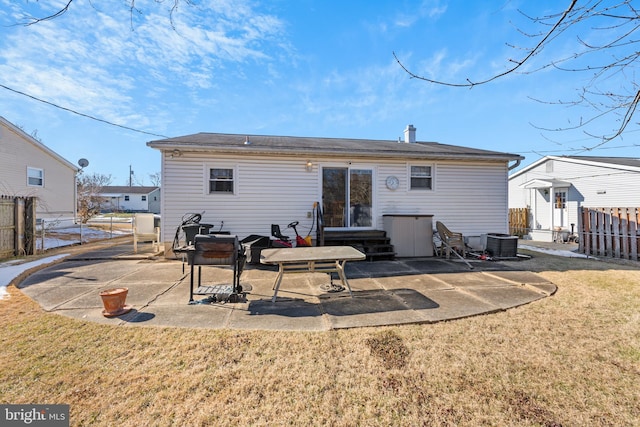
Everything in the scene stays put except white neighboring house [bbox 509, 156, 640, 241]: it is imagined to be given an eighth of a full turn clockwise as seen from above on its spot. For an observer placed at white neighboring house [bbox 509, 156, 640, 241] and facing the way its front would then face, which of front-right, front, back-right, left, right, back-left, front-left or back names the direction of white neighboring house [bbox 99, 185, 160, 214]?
front

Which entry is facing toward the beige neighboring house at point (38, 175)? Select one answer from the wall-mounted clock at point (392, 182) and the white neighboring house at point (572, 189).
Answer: the white neighboring house

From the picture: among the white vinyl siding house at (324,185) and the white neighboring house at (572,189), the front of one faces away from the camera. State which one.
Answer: the white vinyl siding house

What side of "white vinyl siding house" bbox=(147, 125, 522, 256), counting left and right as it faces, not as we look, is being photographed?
back

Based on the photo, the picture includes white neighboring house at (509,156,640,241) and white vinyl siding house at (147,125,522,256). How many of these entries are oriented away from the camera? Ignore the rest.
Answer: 1

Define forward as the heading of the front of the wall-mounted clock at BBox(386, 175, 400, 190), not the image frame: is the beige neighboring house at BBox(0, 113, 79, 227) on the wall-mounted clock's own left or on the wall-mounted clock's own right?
on the wall-mounted clock's own right

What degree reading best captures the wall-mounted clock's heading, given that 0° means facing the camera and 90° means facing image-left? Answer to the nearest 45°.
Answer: approximately 0°

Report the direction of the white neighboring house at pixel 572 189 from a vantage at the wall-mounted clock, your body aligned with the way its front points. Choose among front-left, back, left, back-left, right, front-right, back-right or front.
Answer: back-left

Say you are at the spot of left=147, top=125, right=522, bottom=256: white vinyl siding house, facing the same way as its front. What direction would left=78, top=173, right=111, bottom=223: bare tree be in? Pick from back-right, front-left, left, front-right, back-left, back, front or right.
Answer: front-left

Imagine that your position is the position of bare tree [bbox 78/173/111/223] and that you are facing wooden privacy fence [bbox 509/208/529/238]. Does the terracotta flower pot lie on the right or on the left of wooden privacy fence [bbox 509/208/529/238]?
right

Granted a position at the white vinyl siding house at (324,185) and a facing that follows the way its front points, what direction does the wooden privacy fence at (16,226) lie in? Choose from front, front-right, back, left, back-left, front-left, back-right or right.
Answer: left

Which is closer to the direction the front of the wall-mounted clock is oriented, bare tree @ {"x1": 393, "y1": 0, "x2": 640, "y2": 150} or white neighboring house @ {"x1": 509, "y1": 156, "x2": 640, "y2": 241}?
the bare tree

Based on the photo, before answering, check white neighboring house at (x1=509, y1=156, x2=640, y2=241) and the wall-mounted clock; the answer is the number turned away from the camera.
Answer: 0

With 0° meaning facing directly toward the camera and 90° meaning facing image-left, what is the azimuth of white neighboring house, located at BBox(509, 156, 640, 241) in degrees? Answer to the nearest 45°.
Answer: approximately 45°
